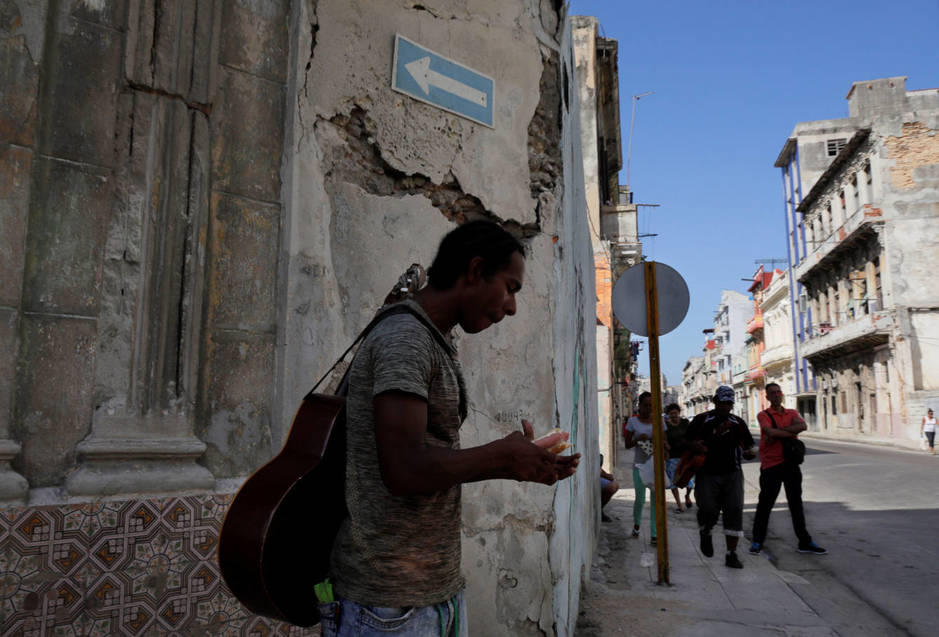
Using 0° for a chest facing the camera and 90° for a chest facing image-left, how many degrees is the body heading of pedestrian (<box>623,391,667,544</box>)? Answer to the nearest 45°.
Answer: approximately 0°

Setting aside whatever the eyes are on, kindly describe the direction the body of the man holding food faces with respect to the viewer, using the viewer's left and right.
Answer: facing to the right of the viewer

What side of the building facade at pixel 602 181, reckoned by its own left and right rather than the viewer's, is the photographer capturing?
right

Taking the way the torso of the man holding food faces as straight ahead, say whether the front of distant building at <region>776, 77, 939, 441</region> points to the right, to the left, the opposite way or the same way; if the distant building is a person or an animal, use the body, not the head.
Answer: the opposite way

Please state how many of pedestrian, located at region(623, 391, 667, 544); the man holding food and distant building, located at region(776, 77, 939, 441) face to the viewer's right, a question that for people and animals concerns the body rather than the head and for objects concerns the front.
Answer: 1

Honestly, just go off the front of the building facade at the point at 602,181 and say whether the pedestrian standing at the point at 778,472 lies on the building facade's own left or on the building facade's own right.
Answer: on the building facade's own right

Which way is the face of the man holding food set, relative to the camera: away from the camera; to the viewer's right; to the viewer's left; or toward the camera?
to the viewer's right

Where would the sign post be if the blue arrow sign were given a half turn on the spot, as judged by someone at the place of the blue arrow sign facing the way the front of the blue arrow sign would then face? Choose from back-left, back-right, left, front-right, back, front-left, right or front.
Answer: right

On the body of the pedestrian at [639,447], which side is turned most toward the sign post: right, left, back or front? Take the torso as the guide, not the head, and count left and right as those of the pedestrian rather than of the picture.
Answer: front

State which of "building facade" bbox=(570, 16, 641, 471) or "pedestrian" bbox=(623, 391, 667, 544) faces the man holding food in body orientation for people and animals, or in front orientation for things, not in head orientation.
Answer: the pedestrian

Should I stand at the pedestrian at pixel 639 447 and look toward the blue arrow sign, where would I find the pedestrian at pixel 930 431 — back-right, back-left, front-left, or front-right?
back-left

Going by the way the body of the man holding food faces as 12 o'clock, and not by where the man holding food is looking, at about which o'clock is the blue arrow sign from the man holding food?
The blue arrow sign is roughly at 9 o'clock from the man holding food.
